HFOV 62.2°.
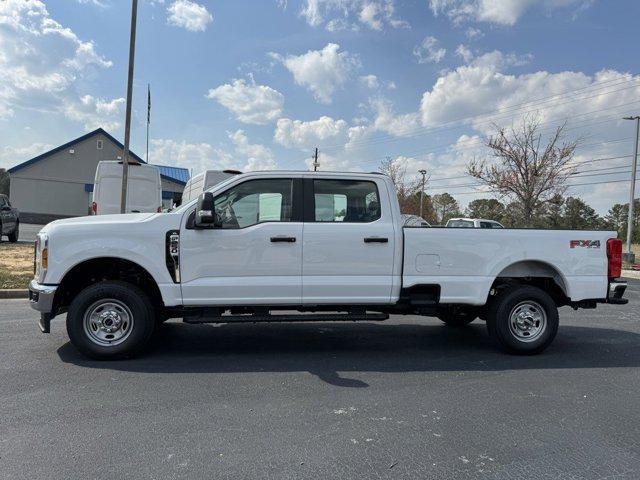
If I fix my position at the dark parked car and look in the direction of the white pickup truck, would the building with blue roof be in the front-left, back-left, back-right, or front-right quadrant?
back-left

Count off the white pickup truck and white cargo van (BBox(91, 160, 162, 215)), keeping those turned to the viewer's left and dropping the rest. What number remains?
1

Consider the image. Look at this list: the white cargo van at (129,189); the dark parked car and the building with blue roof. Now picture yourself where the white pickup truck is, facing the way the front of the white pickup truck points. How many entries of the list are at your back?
0

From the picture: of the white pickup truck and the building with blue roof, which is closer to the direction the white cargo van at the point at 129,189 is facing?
the building with blue roof

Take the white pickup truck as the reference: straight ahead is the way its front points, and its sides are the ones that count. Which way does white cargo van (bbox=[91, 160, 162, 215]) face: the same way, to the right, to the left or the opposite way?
to the right

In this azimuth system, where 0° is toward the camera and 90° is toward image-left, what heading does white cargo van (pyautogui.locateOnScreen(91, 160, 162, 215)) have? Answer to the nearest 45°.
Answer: approximately 180°

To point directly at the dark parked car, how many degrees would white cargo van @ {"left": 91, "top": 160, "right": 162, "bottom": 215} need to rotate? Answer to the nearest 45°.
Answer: approximately 45° to its left

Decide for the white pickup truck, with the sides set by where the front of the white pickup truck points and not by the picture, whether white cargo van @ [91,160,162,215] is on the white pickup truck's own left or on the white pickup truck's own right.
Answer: on the white pickup truck's own right

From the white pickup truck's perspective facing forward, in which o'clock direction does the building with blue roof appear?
The building with blue roof is roughly at 2 o'clock from the white pickup truck.

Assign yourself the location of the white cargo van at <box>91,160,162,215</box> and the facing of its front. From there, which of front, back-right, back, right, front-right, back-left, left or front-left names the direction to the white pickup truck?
back

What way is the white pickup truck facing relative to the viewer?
to the viewer's left

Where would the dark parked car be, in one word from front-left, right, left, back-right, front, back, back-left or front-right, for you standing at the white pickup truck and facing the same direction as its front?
front-right

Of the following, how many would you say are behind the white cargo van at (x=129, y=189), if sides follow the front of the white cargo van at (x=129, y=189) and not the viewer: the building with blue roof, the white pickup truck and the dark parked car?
1

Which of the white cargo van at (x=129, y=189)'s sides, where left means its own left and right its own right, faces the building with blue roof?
front
